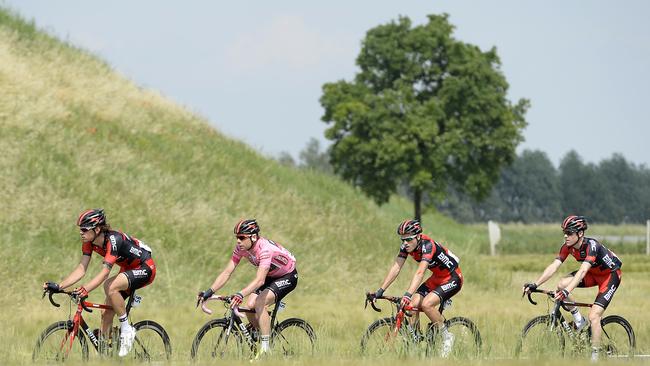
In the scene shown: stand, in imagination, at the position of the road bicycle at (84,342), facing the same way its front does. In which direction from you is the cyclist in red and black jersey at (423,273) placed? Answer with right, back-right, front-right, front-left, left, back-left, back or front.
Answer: back

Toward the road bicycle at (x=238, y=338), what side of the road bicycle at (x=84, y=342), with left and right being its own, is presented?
back

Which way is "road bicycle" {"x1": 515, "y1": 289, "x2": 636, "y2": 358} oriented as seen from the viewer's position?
to the viewer's left

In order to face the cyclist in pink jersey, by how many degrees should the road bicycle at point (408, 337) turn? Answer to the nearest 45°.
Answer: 0° — it already faces them

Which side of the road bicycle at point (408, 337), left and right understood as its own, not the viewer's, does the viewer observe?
left

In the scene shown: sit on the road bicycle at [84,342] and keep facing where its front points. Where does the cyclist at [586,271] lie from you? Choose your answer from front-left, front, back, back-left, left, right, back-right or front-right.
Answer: back

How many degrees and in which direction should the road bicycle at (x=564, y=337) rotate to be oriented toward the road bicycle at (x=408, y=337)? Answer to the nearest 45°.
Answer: approximately 45° to its left

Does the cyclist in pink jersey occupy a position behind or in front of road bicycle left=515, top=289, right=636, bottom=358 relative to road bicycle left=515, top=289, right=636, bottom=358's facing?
in front

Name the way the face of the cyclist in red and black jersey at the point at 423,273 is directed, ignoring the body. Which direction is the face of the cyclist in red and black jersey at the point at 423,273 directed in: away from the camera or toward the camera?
toward the camera

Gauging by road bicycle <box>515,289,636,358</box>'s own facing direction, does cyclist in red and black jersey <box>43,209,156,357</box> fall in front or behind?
in front

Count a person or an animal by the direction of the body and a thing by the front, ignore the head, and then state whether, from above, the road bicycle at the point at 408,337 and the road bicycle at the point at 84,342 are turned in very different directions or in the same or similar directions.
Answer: same or similar directions

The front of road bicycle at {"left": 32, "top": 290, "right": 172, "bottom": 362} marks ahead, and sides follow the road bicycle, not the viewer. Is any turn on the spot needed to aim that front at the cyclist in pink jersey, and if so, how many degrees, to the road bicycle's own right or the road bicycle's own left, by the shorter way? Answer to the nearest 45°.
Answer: approximately 180°

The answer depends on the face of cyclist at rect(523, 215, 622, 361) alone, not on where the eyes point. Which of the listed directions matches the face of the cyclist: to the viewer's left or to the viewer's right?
to the viewer's left

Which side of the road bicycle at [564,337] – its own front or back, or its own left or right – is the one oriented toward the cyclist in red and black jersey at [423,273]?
front

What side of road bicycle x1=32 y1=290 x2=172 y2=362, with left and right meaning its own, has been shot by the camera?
left

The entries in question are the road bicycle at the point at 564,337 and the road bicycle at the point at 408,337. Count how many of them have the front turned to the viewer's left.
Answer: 2

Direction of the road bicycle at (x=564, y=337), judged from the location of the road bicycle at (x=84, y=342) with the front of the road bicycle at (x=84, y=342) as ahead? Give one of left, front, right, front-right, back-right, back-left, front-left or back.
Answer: back
